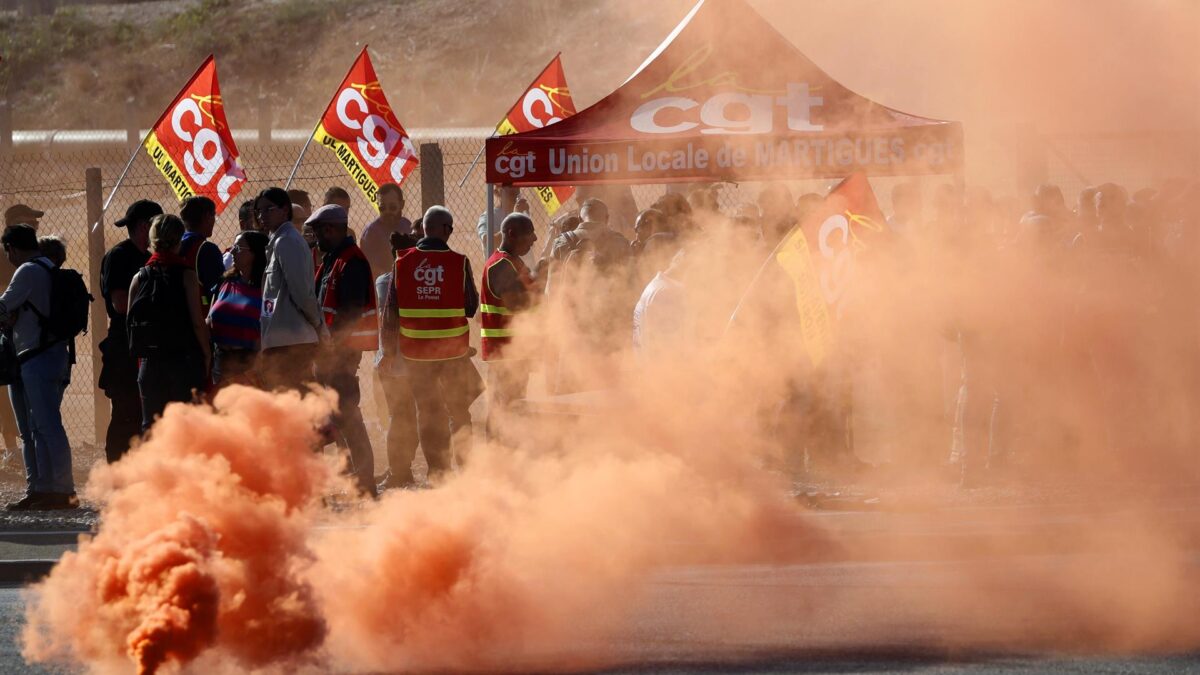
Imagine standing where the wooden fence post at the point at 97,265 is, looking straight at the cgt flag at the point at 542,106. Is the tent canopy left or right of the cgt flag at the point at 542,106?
right

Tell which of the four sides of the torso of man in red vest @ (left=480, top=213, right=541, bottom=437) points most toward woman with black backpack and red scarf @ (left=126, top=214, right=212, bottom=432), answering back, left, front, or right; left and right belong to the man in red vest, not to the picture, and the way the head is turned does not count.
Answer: back

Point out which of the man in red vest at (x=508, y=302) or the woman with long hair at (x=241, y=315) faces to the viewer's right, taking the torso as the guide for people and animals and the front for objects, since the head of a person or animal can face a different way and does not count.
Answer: the man in red vest

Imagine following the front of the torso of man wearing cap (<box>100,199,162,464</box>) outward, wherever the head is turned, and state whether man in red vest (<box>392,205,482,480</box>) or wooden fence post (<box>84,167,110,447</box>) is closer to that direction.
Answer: the man in red vest

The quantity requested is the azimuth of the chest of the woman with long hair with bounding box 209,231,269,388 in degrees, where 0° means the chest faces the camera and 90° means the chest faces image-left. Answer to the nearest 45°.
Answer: approximately 45°

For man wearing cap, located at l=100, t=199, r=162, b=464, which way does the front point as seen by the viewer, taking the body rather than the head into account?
to the viewer's right
